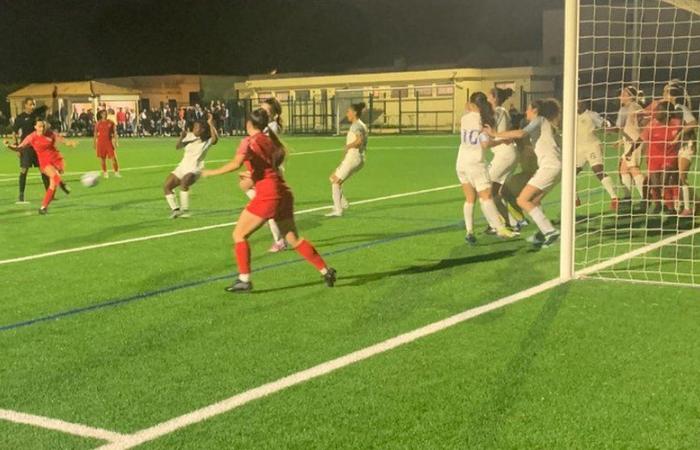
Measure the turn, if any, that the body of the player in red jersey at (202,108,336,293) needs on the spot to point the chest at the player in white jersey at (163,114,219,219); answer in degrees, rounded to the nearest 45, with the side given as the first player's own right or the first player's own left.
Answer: approximately 45° to the first player's own right

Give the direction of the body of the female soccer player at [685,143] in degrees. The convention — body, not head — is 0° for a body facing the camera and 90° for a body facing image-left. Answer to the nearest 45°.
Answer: approximately 90°

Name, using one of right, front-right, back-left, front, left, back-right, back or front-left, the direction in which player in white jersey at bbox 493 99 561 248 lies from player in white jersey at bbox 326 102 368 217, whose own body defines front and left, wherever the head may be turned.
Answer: back-left

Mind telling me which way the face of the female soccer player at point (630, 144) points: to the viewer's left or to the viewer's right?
to the viewer's left

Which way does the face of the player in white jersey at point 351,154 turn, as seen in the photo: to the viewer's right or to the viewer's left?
to the viewer's left

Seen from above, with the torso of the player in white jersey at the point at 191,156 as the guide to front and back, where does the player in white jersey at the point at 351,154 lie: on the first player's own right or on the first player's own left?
on the first player's own left

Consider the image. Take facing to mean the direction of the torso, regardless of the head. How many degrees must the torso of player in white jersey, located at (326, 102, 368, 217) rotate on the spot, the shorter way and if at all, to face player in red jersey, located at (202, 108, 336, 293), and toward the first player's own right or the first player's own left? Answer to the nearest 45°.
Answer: approximately 90° to the first player's own left

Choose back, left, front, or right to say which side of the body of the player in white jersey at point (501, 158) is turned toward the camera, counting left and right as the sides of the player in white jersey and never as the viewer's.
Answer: left

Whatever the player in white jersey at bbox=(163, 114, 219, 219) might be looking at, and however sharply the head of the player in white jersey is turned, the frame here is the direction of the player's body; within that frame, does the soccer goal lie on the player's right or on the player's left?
on the player's left

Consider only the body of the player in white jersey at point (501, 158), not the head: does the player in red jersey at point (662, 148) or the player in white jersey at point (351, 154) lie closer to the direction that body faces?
the player in white jersey

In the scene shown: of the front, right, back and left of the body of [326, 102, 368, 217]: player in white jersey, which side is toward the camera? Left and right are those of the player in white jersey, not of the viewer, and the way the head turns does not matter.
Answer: left

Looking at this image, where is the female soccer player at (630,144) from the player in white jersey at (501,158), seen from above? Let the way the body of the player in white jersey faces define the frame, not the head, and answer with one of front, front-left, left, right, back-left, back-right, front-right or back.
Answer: back-right
